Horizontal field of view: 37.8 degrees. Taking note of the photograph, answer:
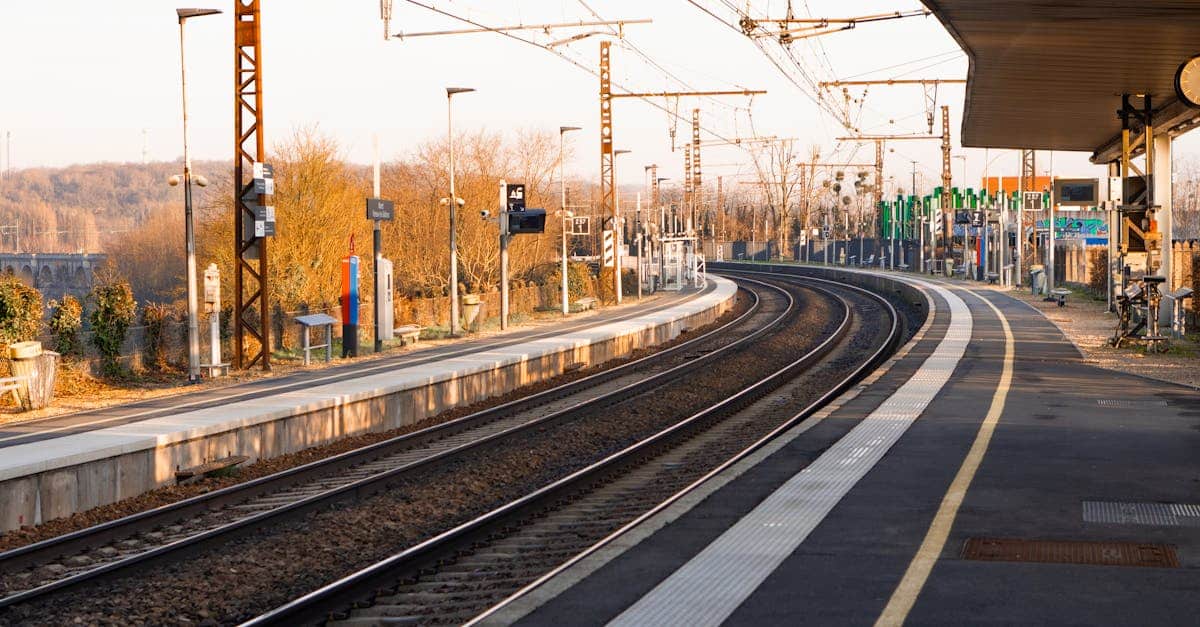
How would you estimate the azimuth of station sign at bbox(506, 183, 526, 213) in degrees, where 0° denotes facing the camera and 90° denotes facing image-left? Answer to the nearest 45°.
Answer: approximately 0°

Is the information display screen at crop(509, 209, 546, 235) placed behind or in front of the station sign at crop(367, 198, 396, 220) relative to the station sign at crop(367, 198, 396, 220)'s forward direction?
behind

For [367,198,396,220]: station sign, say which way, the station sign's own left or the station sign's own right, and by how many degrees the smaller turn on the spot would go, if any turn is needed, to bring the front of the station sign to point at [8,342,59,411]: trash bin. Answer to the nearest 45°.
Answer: approximately 45° to the station sign's own right

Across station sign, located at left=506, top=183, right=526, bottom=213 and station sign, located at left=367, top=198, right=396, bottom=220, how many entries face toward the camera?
2

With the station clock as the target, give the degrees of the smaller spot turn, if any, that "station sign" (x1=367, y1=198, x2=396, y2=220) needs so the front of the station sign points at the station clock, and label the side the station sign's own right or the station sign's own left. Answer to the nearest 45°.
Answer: approximately 45° to the station sign's own left

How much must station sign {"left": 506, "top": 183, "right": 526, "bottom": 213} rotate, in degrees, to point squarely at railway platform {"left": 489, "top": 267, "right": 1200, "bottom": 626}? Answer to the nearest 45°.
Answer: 0° — it already faces it

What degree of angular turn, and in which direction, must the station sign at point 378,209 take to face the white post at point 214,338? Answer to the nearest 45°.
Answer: approximately 45° to its right

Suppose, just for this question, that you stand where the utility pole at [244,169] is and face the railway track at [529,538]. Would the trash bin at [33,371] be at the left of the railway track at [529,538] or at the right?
right
